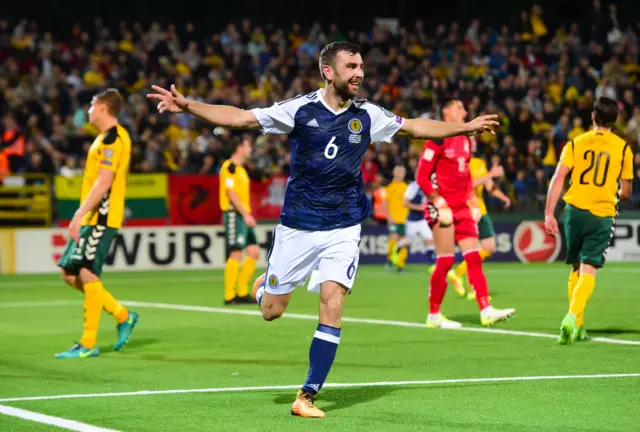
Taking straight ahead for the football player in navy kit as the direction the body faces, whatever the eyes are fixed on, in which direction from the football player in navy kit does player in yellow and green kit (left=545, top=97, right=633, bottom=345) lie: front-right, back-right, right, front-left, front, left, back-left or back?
back-left

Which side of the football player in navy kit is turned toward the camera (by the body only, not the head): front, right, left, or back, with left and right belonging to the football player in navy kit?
front

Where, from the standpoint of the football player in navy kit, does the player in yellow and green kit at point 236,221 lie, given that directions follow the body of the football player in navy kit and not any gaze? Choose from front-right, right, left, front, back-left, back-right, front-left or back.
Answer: back

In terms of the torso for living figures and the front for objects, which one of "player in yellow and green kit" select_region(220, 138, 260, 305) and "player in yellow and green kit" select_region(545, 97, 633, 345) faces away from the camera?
"player in yellow and green kit" select_region(545, 97, 633, 345)

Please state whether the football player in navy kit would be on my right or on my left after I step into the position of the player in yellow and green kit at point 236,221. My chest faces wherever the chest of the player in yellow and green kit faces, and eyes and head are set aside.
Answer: on my right

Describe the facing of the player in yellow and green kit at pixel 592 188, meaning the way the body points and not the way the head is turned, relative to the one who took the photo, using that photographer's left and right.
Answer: facing away from the viewer

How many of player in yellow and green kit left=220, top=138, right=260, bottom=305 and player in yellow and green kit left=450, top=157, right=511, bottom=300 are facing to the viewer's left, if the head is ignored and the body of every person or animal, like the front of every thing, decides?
0

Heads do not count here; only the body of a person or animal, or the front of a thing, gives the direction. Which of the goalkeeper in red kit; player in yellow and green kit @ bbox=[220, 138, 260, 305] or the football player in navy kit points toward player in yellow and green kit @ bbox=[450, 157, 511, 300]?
player in yellow and green kit @ bbox=[220, 138, 260, 305]

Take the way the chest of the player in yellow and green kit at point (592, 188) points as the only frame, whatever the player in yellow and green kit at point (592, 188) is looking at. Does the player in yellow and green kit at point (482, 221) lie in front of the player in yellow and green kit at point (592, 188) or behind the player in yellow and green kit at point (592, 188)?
in front
